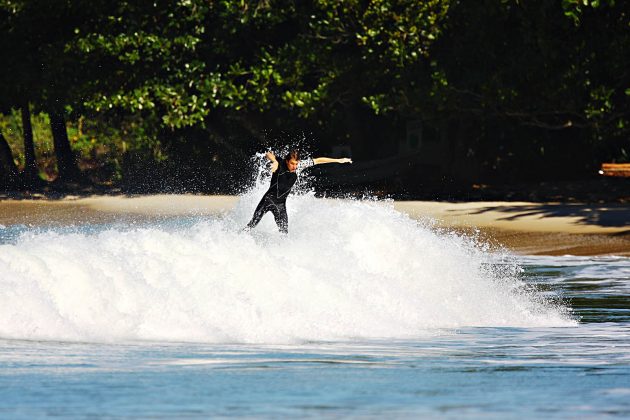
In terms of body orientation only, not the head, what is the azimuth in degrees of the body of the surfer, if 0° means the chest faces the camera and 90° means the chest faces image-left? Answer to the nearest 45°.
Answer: approximately 315°

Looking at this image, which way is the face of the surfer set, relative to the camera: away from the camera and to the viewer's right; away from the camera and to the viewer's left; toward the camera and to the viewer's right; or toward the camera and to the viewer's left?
toward the camera and to the viewer's right
